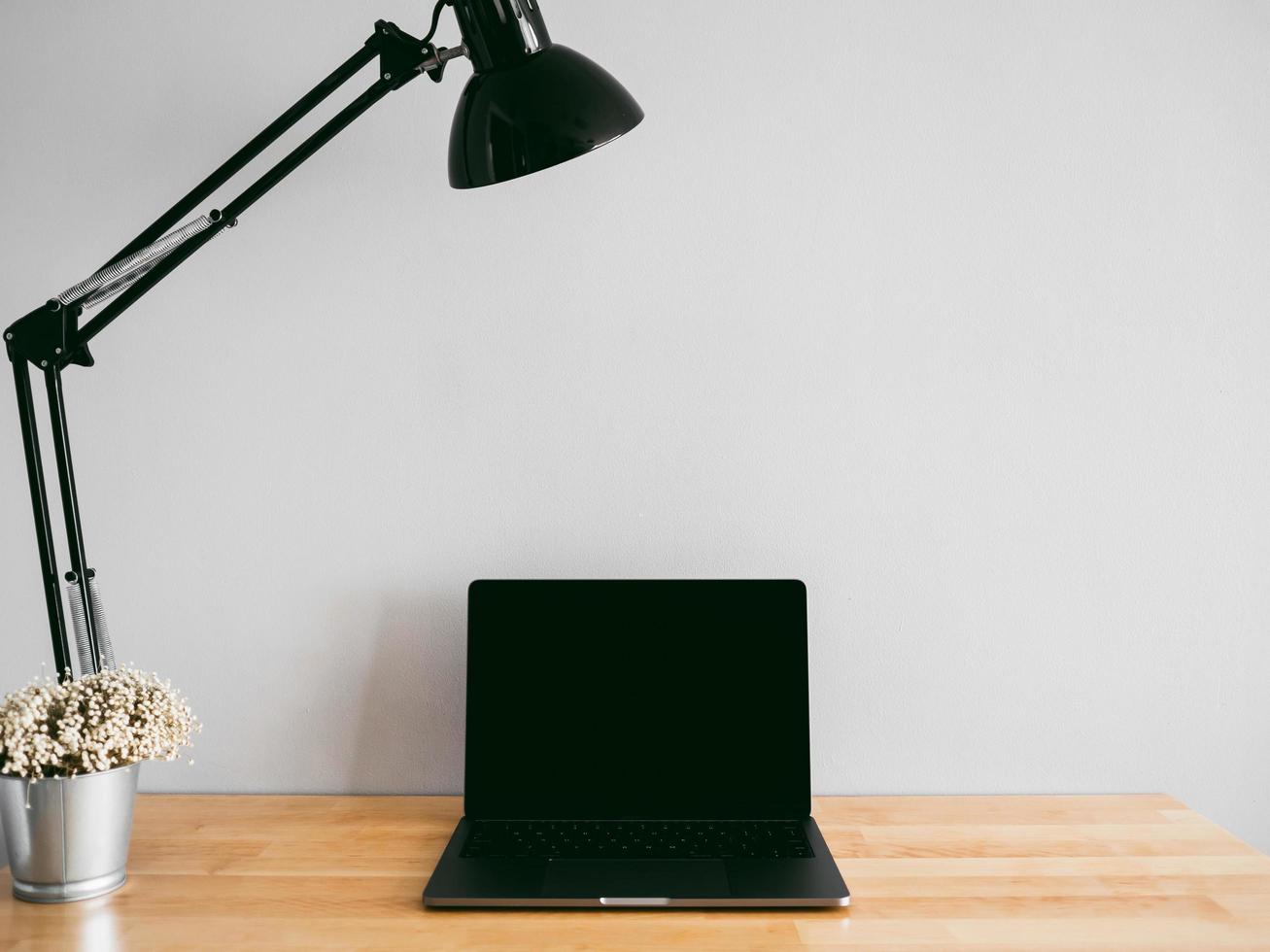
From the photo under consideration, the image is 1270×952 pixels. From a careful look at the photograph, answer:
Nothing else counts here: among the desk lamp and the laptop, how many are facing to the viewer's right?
1

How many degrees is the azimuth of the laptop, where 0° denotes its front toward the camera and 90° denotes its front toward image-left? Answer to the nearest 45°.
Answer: approximately 0°

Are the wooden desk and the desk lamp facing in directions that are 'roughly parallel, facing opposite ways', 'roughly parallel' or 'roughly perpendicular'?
roughly perpendicular

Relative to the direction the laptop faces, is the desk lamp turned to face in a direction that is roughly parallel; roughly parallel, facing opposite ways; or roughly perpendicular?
roughly perpendicular

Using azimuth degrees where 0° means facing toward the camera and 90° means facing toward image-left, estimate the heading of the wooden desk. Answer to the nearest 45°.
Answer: approximately 0°

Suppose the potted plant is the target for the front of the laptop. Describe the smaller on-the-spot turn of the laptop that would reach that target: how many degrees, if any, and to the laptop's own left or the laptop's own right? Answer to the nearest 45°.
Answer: approximately 90° to the laptop's own right

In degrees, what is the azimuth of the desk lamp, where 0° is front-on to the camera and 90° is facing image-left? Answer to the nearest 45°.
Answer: approximately 270°
